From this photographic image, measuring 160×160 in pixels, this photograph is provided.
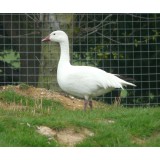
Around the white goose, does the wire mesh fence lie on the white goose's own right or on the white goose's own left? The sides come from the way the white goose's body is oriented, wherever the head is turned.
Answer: on the white goose's own right

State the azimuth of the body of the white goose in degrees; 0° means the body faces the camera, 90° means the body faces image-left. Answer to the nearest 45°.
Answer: approximately 90°

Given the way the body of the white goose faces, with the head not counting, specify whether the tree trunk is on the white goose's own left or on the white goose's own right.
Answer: on the white goose's own right
